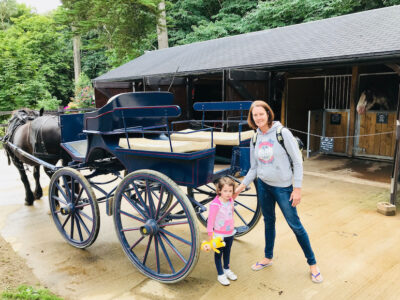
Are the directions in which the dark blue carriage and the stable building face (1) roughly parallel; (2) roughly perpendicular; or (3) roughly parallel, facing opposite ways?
roughly perpendicular

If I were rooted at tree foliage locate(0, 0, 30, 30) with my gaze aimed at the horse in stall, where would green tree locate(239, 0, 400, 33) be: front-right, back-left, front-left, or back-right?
front-left

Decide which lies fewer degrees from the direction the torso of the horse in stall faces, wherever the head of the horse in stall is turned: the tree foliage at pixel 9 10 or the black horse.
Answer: the black horse

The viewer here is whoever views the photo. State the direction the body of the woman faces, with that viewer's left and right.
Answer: facing the viewer and to the left of the viewer

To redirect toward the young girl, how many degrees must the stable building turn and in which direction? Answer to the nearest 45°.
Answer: approximately 45° to its left

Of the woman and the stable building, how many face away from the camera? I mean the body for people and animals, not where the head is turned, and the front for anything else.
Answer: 0

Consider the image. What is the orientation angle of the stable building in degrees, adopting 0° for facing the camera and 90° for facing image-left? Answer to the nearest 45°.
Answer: approximately 45°

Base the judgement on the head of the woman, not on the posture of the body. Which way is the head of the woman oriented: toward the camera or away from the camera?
toward the camera

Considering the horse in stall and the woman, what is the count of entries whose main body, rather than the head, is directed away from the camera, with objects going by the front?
0

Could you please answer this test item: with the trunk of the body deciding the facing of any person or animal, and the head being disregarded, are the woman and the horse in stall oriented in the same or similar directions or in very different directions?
same or similar directions

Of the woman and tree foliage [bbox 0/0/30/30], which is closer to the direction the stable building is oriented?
the woman

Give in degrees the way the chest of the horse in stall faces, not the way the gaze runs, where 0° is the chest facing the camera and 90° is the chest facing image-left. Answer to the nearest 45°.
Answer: approximately 45°

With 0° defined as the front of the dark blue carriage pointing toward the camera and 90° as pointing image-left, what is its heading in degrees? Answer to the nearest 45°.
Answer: approximately 135°

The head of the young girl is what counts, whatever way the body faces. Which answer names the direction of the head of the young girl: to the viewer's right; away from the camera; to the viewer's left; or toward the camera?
toward the camera

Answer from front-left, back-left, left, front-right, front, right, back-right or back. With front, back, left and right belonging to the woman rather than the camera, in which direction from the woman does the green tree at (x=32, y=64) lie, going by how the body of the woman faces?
right
